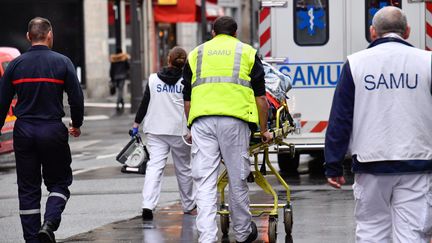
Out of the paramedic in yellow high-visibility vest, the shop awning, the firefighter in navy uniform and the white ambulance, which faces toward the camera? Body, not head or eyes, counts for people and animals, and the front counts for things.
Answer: the shop awning

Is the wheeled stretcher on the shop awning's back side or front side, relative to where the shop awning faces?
on the front side

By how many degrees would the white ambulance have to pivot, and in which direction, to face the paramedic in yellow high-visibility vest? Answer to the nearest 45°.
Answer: approximately 180°

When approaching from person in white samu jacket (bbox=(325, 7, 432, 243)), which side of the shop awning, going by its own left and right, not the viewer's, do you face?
front

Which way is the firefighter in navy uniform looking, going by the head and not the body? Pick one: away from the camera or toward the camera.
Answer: away from the camera

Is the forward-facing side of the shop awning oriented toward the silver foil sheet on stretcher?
yes

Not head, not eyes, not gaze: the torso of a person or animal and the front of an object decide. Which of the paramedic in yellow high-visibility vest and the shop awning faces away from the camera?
the paramedic in yellow high-visibility vest

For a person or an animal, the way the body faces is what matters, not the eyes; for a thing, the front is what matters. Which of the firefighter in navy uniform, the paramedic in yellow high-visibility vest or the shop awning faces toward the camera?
the shop awning

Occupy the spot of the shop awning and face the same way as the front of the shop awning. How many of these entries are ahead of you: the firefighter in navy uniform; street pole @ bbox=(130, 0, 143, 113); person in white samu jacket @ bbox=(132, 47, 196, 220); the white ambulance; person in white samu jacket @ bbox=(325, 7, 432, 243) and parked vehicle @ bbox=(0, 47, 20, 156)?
6

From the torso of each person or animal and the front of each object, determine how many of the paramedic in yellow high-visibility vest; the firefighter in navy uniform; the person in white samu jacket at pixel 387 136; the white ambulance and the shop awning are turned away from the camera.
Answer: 4

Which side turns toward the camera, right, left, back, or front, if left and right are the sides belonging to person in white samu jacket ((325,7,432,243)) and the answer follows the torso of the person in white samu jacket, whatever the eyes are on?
back

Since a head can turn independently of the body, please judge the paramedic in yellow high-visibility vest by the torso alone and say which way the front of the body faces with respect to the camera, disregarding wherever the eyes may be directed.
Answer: away from the camera

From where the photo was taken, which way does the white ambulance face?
away from the camera

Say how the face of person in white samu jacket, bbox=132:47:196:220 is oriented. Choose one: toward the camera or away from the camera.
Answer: away from the camera

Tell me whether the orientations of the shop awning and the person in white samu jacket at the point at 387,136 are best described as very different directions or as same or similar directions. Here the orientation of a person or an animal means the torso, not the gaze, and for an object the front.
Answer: very different directions
